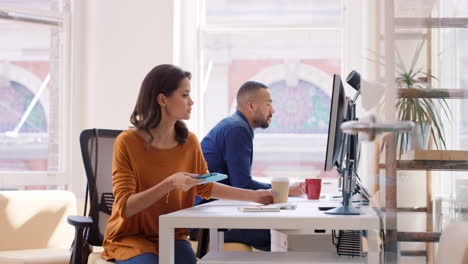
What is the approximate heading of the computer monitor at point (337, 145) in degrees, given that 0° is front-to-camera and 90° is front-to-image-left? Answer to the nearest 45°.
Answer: approximately 90°

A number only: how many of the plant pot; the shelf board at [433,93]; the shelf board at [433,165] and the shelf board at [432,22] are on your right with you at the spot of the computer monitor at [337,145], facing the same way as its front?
0

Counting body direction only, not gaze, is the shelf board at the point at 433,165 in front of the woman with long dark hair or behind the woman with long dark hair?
in front

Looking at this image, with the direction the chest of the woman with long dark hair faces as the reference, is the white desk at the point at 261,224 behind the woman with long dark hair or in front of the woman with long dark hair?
in front

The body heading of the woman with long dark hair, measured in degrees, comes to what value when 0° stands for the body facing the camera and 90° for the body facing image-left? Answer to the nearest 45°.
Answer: approximately 315°

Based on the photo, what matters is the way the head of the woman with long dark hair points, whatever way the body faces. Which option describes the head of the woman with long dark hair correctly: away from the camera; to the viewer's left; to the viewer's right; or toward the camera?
to the viewer's right

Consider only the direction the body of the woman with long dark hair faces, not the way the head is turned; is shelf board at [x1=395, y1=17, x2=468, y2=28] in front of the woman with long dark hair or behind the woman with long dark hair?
in front
